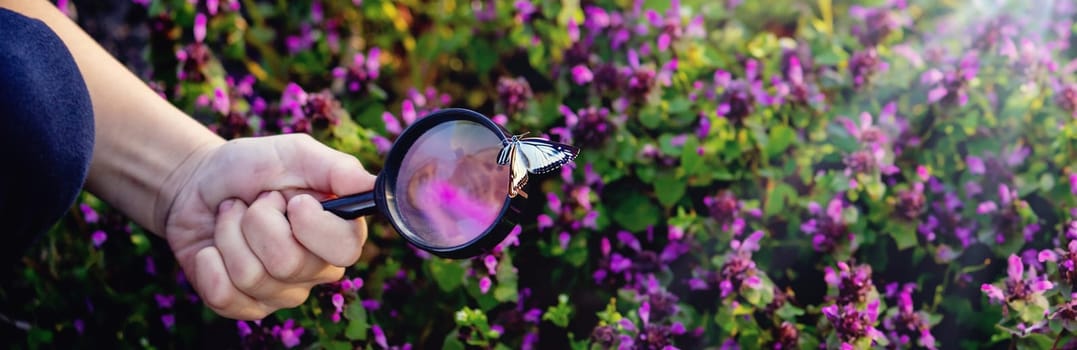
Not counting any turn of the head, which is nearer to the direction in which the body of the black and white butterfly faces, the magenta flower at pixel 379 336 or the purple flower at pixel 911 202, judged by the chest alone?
the magenta flower

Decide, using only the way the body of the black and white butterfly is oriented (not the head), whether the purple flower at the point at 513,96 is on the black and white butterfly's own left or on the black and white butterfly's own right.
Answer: on the black and white butterfly's own right

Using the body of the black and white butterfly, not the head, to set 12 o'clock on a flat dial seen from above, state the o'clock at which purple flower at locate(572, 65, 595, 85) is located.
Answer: The purple flower is roughly at 3 o'clock from the black and white butterfly.

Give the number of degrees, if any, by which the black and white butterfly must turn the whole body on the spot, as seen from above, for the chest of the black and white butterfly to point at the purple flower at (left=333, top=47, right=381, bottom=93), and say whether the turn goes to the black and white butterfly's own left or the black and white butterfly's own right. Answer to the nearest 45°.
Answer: approximately 45° to the black and white butterfly's own right

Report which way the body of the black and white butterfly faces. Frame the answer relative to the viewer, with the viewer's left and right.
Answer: facing to the left of the viewer
